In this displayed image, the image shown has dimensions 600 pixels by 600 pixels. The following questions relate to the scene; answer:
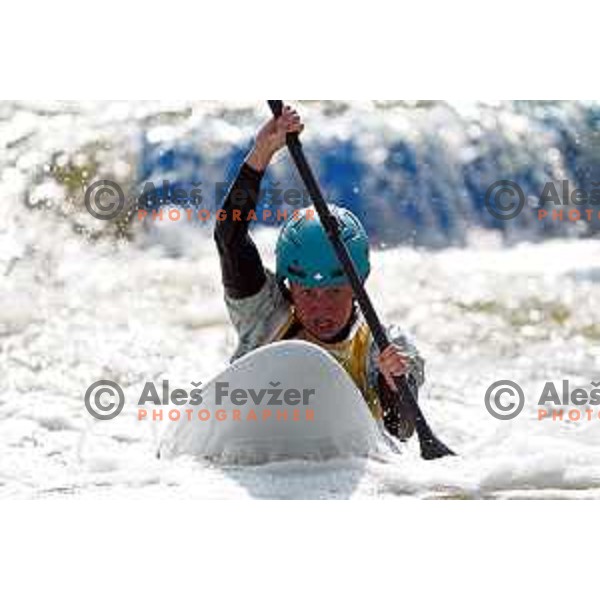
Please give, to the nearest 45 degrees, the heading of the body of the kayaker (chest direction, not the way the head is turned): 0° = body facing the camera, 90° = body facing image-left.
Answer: approximately 0°
